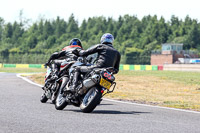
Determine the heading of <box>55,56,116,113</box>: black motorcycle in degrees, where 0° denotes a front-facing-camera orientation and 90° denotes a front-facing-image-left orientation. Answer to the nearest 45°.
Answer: approximately 135°

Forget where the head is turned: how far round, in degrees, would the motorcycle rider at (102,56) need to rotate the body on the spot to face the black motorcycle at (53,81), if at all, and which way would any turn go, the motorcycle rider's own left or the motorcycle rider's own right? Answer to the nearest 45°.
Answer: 0° — they already face it

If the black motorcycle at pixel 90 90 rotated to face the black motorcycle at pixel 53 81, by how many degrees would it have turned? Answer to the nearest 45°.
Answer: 0° — it already faces it

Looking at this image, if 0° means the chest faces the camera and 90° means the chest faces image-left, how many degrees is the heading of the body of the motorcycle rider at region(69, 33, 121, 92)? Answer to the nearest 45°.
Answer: approximately 135°
